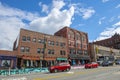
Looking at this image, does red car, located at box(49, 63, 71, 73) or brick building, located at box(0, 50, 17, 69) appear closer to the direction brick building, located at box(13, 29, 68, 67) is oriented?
the red car

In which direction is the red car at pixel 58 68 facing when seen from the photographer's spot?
facing the viewer and to the left of the viewer

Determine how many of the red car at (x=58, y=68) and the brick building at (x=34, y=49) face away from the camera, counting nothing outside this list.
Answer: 0

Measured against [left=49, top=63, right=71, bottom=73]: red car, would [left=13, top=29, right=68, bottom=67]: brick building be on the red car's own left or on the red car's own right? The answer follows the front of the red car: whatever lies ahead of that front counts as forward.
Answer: on the red car's own right

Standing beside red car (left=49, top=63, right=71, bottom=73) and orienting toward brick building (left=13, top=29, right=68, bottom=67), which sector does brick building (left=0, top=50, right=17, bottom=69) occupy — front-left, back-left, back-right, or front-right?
front-left

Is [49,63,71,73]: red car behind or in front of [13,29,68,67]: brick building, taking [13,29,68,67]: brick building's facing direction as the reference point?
in front

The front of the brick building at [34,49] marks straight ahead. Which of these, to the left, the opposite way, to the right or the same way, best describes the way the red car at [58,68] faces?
to the right

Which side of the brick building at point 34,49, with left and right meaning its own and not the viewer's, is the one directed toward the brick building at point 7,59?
right

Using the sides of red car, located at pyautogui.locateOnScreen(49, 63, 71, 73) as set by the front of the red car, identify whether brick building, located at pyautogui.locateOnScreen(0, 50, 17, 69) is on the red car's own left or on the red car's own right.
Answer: on the red car's own right
